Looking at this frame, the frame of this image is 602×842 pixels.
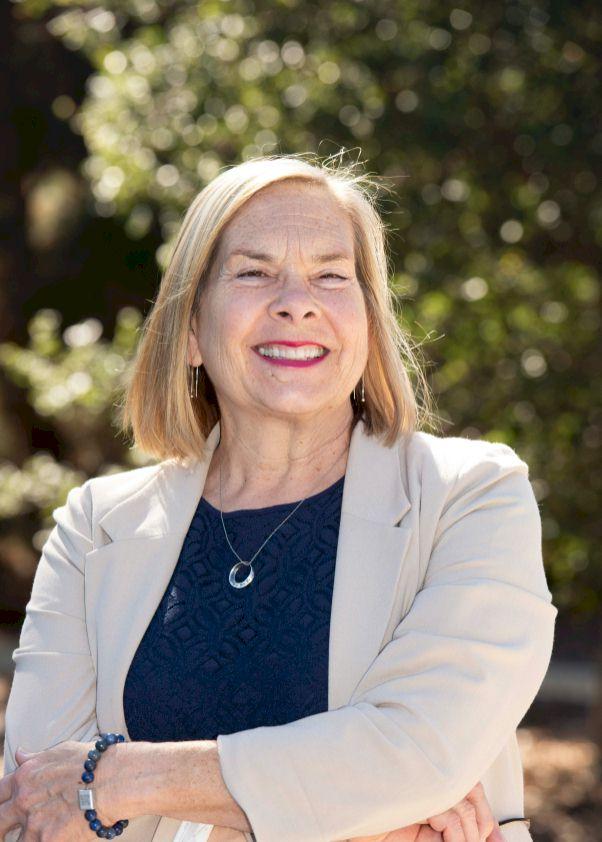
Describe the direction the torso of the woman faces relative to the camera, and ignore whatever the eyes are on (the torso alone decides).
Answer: toward the camera

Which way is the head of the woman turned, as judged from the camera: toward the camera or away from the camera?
toward the camera
